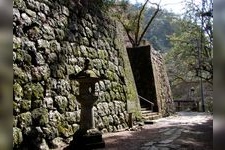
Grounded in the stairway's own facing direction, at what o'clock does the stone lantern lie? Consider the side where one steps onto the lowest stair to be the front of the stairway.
The stone lantern is roughly at 2 o'clock from the stairway.

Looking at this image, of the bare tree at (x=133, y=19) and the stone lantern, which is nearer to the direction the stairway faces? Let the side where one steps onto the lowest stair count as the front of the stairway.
the stone lantern

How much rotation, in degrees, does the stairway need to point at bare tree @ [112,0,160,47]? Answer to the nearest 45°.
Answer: approximately 135° to its left

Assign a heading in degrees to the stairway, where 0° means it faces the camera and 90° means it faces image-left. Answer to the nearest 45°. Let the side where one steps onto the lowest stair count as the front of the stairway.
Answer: approximately 315°
